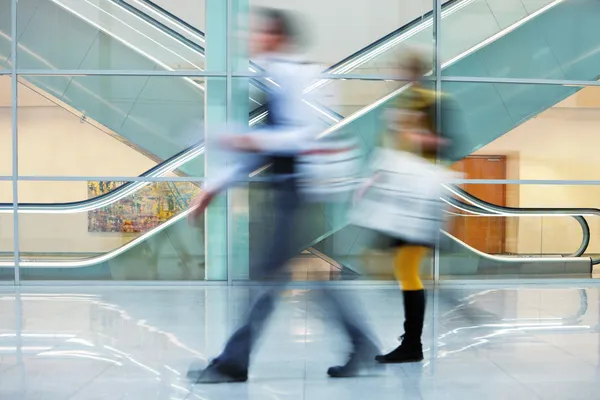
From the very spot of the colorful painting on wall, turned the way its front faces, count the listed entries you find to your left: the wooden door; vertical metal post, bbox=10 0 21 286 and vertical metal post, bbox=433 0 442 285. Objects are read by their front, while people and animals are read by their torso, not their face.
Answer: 2

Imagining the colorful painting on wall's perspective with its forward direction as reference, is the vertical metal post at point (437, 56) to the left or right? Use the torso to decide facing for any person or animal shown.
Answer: on its left

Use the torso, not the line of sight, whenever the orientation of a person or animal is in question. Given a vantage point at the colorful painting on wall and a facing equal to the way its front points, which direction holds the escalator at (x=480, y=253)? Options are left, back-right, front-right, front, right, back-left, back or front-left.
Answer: left

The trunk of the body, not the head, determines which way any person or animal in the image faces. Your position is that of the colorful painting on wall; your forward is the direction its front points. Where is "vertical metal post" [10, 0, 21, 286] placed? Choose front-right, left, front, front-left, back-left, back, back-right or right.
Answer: front

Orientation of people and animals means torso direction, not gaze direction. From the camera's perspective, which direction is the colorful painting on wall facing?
toward the camera

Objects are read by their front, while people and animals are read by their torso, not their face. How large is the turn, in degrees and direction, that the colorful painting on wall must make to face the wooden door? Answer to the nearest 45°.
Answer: approximately 90° to its left

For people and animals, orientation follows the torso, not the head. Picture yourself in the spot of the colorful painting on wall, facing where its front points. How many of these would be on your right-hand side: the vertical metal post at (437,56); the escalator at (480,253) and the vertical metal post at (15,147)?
1
